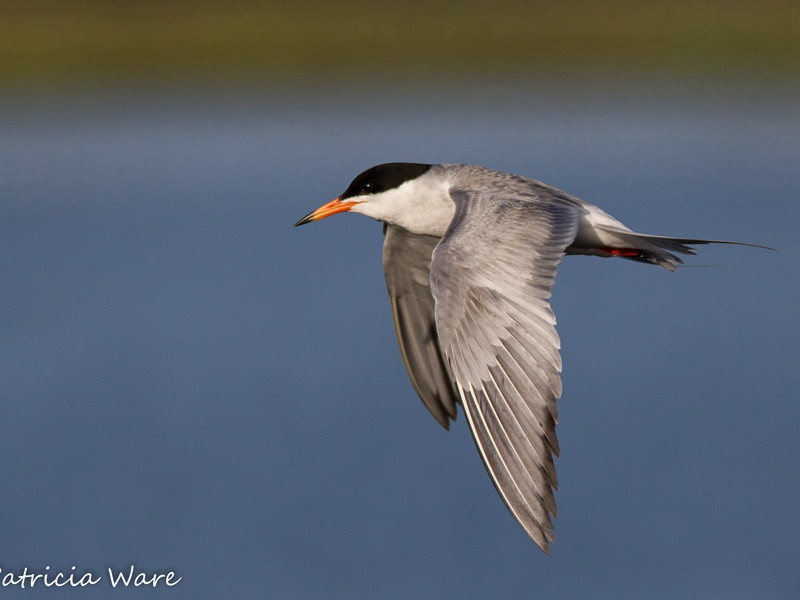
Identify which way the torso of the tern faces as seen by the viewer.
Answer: to the viewer's left
